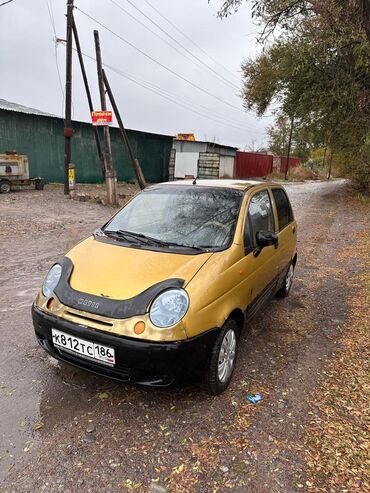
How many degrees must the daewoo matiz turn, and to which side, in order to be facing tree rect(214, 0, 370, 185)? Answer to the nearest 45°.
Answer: approximately 180°

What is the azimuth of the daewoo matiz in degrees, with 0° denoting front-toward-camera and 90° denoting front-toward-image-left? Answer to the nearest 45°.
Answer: approximately 45°

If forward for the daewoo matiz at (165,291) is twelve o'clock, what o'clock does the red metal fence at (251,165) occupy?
The red metal fence is roughly at 5 o'clock from the daewoo matiz.

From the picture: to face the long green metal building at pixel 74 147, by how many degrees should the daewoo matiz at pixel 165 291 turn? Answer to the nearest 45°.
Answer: approximately 135° to its right

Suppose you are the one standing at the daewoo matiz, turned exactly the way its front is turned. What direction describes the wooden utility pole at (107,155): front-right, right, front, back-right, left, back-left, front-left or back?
back-right

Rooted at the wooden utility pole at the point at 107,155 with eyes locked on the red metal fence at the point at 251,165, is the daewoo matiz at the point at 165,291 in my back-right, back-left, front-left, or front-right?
back-right
